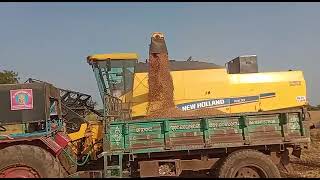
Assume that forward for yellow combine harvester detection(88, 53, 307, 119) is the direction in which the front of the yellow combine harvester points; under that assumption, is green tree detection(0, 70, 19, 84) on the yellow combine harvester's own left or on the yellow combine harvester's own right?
on the yellow combine harvester's own right

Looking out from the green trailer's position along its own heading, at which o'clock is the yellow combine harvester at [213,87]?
The yellow combine harvester is roughly at 3 o'clock from the green trailer.

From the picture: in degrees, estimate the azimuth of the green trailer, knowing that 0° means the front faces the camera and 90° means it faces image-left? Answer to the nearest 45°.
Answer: approximately 90°

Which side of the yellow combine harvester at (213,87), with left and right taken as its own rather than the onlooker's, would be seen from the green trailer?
left

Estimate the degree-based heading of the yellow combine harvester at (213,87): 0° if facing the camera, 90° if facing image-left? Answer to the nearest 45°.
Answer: approximately 90°

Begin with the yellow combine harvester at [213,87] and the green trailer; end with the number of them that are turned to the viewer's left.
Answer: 2

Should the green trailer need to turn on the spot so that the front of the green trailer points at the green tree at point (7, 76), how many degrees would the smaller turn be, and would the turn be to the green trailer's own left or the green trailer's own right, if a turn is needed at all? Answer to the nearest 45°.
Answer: approximately 45° to the green trailer's own right
